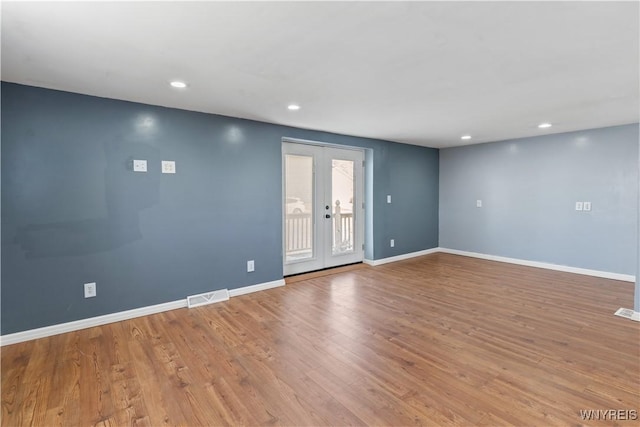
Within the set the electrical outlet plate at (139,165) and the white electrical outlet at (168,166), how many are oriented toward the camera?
2

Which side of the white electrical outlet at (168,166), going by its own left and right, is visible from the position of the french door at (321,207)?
left

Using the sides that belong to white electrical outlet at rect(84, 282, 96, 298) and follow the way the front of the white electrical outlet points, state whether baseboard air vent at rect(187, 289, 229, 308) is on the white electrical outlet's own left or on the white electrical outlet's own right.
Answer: on the white electrical outlet's own left

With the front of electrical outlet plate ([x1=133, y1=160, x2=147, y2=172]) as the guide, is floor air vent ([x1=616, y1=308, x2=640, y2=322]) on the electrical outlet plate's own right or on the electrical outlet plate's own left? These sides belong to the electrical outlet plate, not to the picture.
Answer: on the electrical outlet plate's own left

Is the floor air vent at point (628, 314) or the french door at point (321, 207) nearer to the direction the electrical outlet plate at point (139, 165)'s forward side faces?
the floor air vent

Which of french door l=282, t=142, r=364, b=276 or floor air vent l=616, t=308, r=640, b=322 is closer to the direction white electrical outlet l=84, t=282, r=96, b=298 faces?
the floor air vent

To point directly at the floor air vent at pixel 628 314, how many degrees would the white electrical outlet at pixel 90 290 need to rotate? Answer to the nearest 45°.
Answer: approximately 45° to its left

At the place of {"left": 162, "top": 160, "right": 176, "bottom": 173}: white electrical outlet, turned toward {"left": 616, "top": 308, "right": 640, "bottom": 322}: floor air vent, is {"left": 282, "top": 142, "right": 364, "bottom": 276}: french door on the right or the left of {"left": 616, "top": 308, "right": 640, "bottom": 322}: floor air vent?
left
